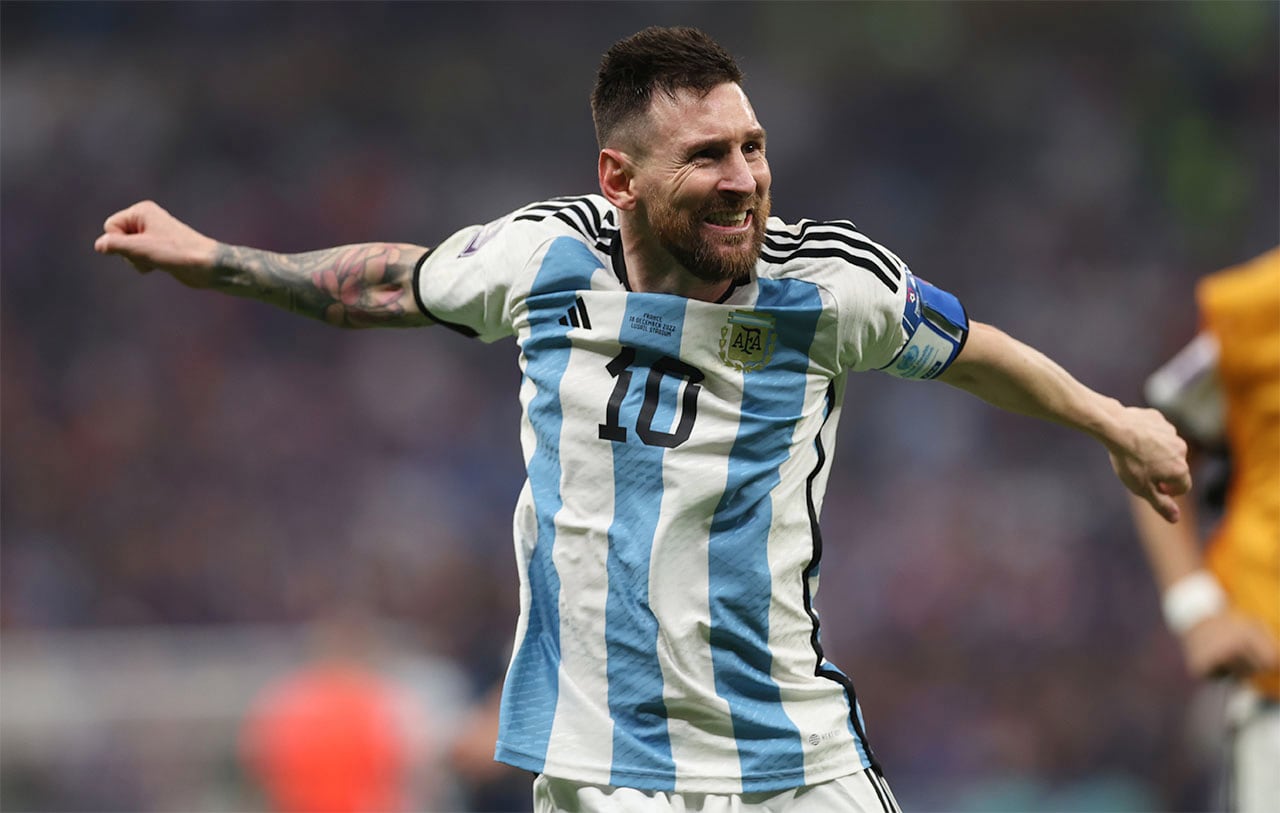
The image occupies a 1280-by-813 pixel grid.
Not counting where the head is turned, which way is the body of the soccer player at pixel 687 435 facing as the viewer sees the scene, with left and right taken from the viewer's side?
facing the viewer

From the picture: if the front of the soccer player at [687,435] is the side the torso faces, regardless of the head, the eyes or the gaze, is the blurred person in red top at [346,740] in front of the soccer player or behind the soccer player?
behind

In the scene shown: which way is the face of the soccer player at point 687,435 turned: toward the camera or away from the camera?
toward the camera

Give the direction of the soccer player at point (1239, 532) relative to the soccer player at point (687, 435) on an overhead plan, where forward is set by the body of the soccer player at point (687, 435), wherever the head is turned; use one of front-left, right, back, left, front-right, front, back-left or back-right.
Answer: back-left

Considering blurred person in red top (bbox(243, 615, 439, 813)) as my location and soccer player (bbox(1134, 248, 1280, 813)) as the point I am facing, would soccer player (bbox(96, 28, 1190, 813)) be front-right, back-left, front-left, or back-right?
front-right
